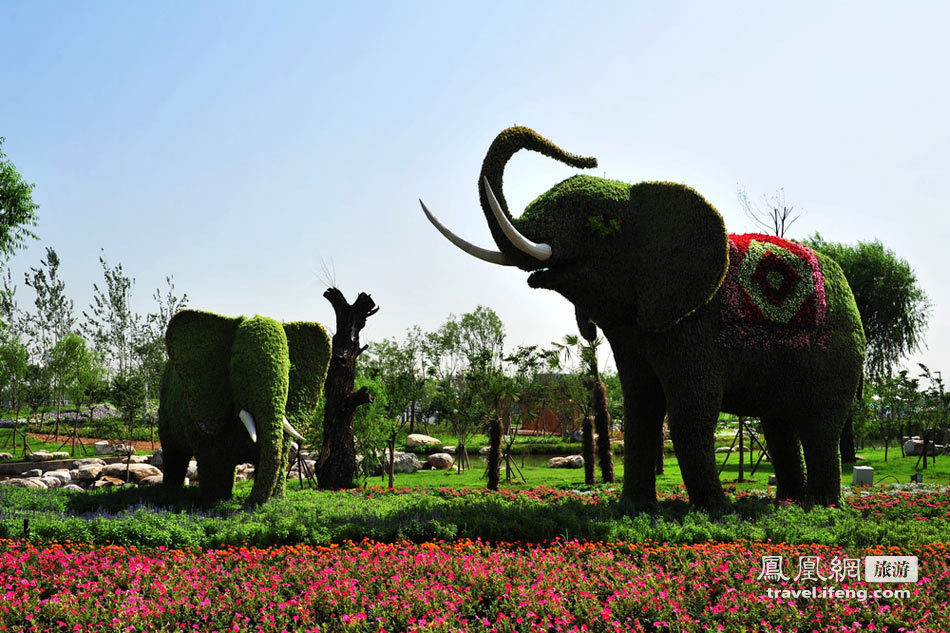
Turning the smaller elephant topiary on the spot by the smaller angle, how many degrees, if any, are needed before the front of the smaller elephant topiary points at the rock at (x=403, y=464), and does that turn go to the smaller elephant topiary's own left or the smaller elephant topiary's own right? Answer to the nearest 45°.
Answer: approximately 135° to the smaller elephant topiary's own left

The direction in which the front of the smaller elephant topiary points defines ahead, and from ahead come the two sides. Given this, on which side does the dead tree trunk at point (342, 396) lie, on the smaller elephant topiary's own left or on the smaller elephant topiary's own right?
on the smaller elephant topiary's own left

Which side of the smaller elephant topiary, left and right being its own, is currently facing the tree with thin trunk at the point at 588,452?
left

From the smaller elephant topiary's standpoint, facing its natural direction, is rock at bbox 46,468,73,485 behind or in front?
behind

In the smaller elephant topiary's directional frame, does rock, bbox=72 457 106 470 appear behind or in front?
behind

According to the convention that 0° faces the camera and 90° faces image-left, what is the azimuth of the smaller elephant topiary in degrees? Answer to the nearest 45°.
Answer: approximately 315°

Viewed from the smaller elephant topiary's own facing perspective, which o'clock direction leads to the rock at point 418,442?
The rock is roughly at 8 o'clock from the smaller elephant topiary.

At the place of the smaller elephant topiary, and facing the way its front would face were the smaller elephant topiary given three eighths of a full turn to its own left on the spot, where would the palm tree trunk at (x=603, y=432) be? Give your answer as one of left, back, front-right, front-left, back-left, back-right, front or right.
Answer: front-right

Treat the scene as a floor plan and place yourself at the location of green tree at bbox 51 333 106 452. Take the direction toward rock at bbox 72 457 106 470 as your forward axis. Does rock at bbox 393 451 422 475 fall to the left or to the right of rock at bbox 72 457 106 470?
left

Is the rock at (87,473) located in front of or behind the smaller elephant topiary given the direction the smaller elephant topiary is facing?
behind
